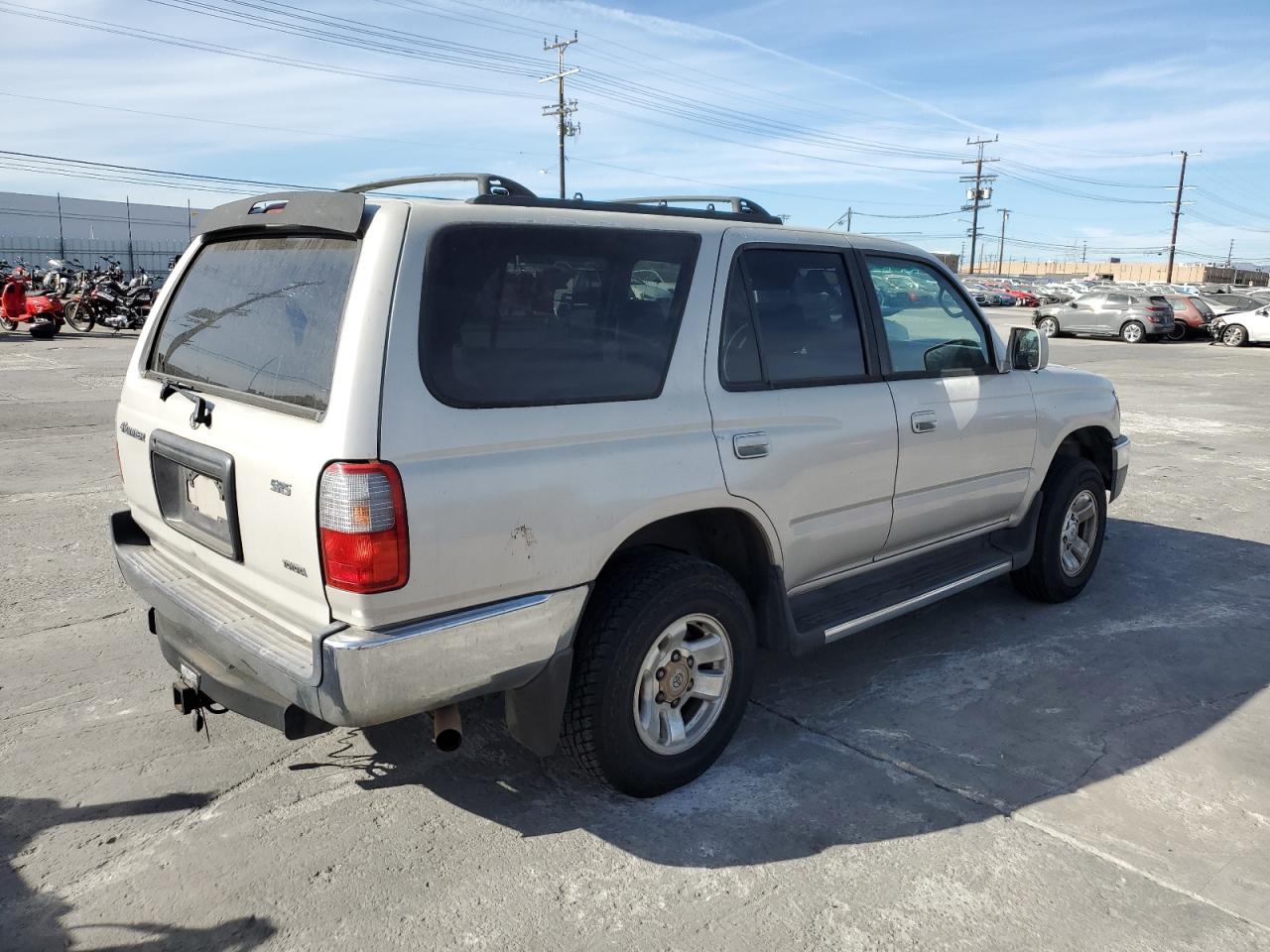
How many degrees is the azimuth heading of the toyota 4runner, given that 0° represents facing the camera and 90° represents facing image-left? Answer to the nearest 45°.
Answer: approximately 225°

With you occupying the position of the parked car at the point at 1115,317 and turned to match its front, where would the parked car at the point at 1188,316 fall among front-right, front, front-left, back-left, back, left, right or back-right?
right

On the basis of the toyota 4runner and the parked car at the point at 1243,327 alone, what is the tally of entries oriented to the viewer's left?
1

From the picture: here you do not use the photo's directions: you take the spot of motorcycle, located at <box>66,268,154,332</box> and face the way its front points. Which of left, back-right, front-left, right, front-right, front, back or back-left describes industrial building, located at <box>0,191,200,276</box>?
back-right

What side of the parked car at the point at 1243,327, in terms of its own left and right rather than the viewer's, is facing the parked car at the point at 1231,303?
right

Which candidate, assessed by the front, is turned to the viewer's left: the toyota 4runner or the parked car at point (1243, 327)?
the parked car

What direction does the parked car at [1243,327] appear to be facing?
to the viewer's left

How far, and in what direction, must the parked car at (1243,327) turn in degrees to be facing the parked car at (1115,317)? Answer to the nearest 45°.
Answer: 0° — it already faces it

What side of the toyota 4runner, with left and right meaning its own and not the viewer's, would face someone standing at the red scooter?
left

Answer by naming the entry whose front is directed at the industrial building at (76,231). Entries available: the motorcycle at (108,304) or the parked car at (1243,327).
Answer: the parked car

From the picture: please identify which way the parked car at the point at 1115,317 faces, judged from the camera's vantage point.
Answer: facing away from the viewer and to the left of the viewer

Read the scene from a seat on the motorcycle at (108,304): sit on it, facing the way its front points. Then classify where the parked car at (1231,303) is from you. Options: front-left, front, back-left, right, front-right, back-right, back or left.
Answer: back-left
